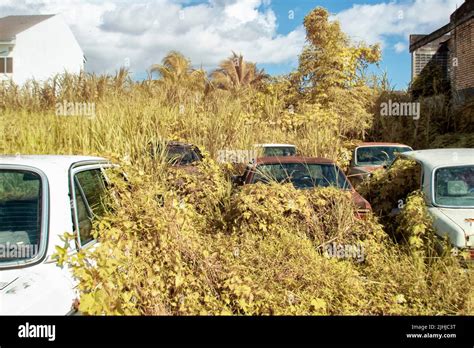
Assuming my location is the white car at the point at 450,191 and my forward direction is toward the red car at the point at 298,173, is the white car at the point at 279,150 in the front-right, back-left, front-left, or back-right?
front-right

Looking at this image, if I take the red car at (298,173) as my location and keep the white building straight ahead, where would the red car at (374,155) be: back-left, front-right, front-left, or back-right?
front-right

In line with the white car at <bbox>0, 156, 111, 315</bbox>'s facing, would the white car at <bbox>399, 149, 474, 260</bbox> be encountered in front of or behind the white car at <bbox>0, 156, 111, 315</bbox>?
in front

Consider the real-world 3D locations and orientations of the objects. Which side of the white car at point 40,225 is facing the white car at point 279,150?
front

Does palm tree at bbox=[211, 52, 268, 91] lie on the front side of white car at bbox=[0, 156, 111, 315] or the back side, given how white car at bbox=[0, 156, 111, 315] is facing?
on the front side

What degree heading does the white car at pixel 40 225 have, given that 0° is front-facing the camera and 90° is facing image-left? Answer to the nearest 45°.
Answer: approximately 225°

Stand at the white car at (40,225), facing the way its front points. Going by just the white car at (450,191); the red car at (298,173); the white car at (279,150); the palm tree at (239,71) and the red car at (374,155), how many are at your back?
0
